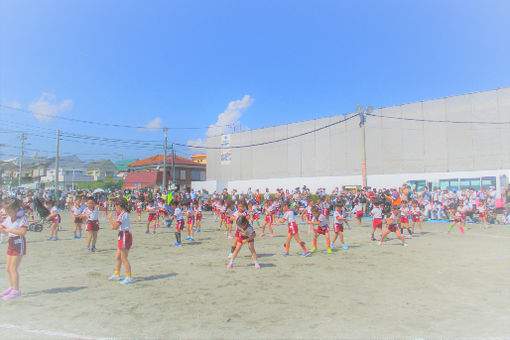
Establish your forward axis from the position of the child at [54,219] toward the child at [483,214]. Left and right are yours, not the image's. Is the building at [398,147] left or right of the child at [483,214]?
left

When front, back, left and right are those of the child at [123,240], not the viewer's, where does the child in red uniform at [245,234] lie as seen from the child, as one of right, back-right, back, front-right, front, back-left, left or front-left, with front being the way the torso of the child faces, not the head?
back

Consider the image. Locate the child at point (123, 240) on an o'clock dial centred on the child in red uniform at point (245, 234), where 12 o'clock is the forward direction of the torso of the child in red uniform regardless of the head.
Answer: The child is roughly at 2 o'clock from the child in red uniform.

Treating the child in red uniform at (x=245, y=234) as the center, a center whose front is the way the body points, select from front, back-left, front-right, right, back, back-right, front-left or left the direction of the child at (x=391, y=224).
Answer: back-left

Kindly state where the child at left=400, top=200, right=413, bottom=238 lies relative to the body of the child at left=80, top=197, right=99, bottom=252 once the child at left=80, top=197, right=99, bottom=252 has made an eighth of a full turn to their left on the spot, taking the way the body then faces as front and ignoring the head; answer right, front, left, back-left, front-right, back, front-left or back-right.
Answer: left

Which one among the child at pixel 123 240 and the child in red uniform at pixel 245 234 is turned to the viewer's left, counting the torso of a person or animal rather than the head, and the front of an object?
the child

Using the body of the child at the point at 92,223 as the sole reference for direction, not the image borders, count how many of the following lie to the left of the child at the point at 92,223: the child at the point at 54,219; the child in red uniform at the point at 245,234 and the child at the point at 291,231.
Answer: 2
